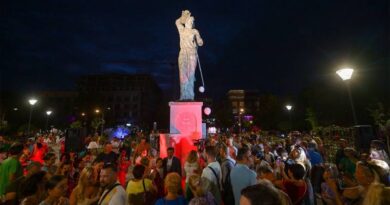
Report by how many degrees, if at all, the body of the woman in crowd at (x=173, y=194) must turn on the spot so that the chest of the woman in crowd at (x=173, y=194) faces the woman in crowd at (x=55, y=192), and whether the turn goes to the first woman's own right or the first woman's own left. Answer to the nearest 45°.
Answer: approximately 90° to the first woman's own left

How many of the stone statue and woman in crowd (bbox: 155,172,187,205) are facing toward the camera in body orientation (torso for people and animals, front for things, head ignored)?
1

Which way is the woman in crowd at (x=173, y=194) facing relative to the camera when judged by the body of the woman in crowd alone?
away from the camera

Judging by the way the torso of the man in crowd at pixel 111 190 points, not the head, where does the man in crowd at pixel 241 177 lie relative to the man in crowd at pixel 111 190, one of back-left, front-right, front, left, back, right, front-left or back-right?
back-left

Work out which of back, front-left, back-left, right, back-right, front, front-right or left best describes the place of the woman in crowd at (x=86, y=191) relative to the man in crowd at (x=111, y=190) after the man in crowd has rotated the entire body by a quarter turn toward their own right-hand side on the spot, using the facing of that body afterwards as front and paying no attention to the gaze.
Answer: front

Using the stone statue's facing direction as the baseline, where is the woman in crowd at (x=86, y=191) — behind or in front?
in front

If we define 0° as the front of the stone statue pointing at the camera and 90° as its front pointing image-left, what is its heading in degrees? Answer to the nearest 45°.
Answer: approximately 0°

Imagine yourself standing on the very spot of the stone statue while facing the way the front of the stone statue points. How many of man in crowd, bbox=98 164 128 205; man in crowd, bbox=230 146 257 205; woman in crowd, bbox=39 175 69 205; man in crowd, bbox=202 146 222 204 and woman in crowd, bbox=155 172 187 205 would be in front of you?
5

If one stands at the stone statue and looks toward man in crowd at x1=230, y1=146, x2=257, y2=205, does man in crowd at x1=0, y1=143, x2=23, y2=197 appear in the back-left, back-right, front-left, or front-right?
front-right

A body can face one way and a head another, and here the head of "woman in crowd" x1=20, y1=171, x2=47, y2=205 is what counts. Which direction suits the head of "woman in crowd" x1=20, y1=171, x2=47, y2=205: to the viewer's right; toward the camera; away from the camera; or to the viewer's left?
away from the camera

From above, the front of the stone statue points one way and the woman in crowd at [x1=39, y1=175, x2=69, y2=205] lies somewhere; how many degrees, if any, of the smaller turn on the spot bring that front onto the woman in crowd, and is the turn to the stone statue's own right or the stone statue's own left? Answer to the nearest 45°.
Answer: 0° — it already faces them

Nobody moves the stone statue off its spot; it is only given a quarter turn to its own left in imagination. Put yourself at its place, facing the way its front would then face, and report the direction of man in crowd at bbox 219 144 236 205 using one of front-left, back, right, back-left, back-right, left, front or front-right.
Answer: right
